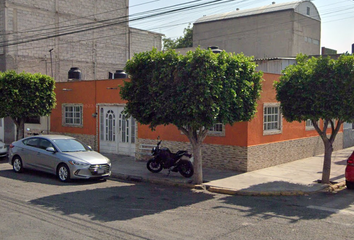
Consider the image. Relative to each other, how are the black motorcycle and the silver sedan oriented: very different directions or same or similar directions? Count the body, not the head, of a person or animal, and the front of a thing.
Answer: very different directions

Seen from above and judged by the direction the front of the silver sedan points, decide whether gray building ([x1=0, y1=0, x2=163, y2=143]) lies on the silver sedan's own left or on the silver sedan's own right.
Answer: on the silver sedan's own left

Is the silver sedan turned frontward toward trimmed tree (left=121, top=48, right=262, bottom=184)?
yes

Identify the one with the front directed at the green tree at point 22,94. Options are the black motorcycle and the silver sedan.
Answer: the black motorcycle

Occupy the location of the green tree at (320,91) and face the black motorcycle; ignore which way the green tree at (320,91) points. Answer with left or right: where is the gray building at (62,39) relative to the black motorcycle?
right

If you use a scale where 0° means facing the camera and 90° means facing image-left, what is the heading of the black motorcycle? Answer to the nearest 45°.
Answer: approximately 135°

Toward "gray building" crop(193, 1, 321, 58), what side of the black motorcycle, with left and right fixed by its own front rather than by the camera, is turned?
right

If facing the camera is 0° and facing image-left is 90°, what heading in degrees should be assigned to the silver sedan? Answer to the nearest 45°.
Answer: approximately 315°
